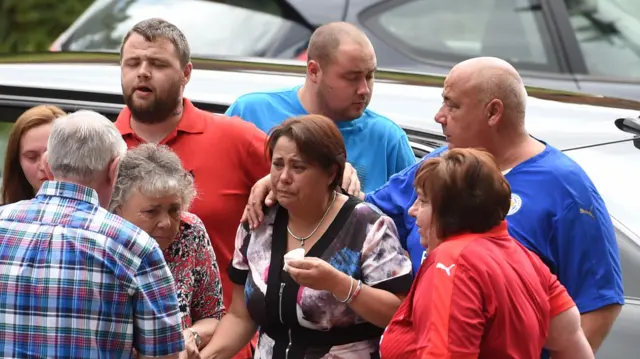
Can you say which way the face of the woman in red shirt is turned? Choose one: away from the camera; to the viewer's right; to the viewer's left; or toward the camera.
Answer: to the viewer's left

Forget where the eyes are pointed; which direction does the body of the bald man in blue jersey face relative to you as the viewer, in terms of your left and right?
facing the viewer and to the left of the viewer

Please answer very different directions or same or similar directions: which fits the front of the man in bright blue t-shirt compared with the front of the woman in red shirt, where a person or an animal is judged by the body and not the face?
very different directions

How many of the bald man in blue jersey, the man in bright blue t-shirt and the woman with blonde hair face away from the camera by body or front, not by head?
0

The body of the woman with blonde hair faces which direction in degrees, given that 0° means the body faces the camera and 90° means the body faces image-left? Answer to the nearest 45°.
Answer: approximately 315°

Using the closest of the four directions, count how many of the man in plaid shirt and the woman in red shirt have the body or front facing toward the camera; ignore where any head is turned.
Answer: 0

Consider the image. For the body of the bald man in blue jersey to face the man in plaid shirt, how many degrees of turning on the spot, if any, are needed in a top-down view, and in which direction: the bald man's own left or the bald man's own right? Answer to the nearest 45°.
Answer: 0° — they already face them

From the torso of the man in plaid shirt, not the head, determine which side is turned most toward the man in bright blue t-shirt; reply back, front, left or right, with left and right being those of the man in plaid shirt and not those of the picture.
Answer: front

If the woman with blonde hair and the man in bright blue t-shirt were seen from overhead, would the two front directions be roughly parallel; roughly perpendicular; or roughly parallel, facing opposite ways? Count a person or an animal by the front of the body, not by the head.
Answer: roughly parallel

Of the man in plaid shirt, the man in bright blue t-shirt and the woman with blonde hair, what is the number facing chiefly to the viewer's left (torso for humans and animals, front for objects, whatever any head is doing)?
0

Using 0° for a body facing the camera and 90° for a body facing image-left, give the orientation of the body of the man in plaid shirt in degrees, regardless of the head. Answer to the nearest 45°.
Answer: approximately 225°

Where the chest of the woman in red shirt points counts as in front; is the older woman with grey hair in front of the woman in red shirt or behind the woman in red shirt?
in front

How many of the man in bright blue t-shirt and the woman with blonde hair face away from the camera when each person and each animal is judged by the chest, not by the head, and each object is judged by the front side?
0

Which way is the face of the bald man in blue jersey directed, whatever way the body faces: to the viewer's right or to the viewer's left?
to the viewer's left
